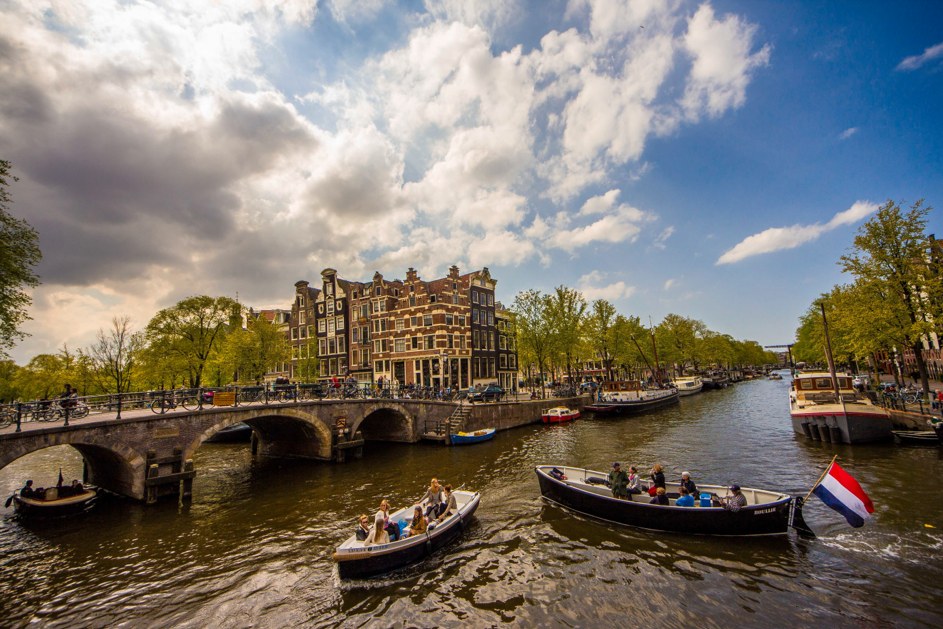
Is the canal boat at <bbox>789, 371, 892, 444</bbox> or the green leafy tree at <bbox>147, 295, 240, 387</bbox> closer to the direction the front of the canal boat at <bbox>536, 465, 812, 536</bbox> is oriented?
the green leafy tree

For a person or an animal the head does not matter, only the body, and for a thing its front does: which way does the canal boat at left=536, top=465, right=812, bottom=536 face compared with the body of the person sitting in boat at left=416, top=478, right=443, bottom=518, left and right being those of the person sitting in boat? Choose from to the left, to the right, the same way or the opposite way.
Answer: to the right

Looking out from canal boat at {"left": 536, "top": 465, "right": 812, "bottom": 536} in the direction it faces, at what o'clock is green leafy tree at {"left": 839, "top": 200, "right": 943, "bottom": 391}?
The green leafy tree is roughly at 4 o'clock from the canal boat.

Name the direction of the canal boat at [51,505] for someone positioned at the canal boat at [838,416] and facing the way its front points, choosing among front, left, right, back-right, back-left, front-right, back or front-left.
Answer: front-right

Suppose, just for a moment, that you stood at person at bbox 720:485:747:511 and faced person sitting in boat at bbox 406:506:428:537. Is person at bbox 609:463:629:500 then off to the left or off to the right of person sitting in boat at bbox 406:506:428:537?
right

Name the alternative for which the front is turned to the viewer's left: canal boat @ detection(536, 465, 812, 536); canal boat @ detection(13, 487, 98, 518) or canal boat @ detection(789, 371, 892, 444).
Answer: canal boat @ detection(536, 465, 812, 536)
